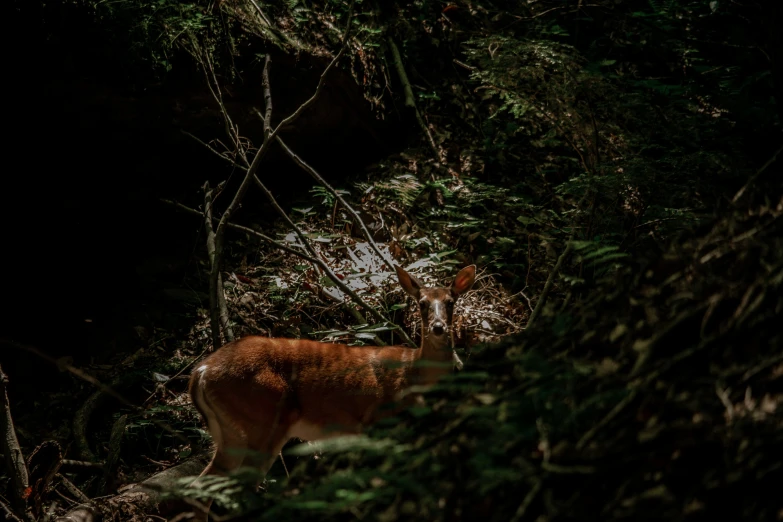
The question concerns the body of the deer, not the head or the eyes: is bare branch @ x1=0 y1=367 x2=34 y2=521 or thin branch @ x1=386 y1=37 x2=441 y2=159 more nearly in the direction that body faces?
the thin branch

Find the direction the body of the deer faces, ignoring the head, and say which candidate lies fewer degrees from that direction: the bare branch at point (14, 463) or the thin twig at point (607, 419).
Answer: the thin twig

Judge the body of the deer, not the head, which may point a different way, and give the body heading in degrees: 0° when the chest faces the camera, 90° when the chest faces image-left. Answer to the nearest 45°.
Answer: approximately 270°

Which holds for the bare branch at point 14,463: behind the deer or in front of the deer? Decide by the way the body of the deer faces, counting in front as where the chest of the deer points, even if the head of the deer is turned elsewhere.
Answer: behind

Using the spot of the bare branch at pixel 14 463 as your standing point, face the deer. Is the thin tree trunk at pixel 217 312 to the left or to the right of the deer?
left
